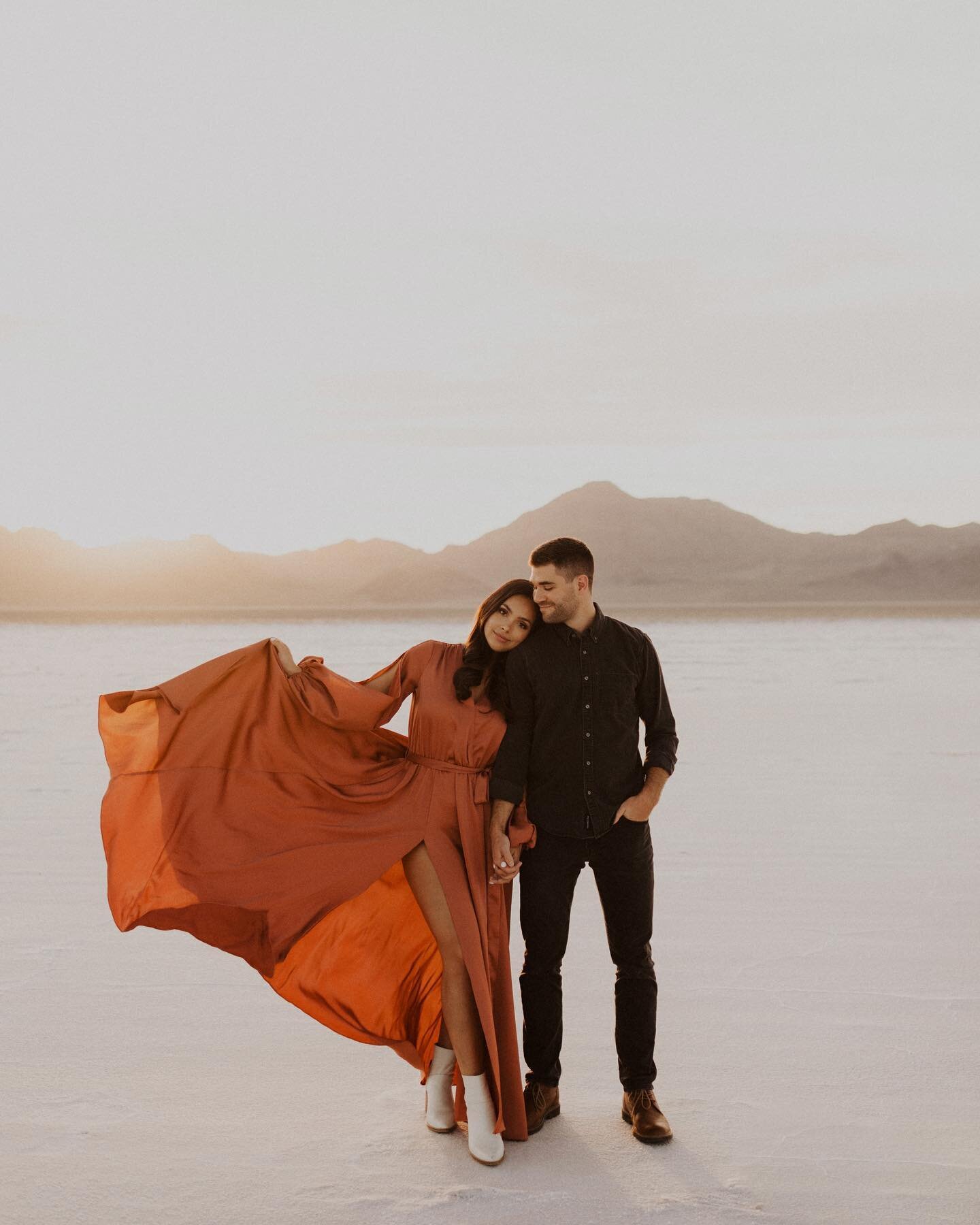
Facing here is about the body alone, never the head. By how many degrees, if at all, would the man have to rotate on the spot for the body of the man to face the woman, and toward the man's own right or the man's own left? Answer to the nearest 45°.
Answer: approximately 90° to the man's own right

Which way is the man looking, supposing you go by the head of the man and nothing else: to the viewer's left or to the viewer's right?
to the viewer's left

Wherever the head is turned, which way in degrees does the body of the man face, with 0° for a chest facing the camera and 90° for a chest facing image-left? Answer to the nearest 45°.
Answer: approximately 0°
